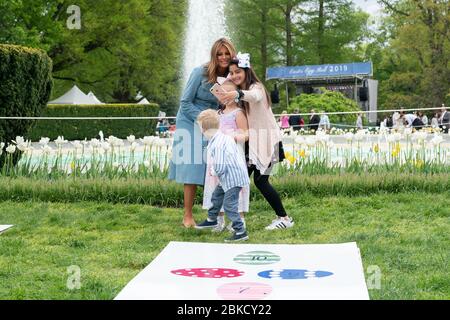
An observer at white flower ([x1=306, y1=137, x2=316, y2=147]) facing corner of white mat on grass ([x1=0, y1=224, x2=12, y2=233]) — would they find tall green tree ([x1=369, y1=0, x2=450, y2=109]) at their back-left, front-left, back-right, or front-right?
back-right

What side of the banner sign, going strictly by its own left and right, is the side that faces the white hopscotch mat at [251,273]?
front

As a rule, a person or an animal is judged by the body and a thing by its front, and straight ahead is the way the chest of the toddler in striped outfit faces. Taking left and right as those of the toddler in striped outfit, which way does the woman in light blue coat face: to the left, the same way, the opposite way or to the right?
the opposite way

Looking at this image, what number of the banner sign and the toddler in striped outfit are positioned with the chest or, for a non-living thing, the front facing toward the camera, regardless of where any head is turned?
1

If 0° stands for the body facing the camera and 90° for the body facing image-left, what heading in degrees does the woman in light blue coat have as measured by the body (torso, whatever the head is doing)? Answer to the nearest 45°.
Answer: approximately 315°

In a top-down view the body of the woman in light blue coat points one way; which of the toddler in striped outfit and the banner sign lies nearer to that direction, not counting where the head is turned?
the toddler in striped outfit

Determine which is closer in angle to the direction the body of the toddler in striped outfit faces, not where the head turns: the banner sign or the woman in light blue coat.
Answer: the woman in light blue coat

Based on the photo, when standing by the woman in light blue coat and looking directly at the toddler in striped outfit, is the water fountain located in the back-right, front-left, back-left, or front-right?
back-left

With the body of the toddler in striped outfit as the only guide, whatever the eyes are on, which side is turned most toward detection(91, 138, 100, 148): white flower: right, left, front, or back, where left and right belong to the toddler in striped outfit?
front

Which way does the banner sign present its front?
toward the camera

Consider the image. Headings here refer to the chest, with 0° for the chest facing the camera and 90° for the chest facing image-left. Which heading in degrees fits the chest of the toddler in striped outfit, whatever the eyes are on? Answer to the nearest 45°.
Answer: approximately 135°

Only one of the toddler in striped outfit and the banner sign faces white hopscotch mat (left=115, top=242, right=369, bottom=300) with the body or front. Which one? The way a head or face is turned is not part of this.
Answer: the banner sign

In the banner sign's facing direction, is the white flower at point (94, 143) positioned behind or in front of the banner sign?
in front
